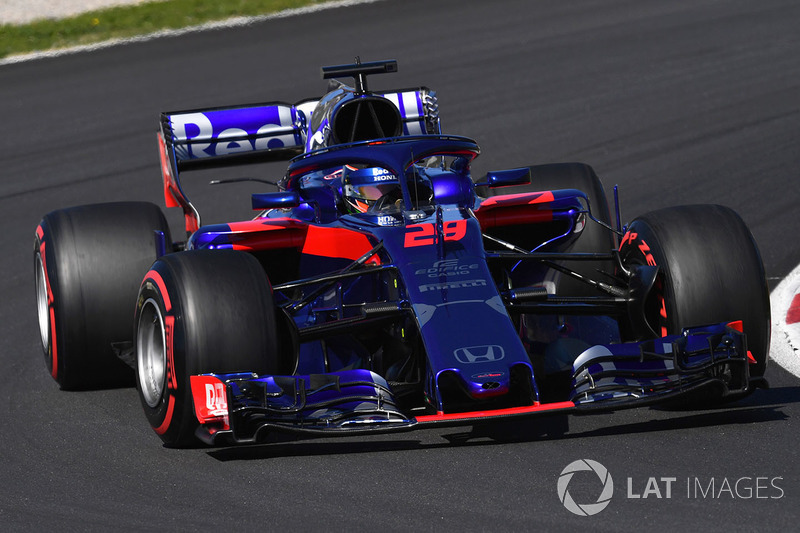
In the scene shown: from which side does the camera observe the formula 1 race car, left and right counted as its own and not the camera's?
front
